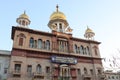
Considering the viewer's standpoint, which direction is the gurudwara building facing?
facing the viewer and to the right of the viewer
